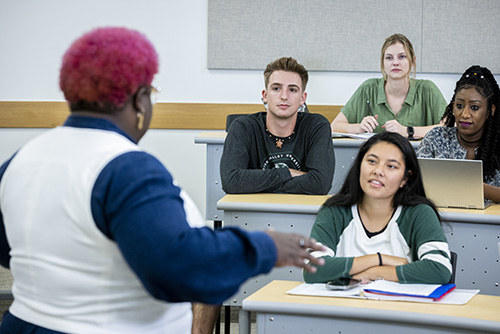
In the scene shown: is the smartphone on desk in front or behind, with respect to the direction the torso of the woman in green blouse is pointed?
in front

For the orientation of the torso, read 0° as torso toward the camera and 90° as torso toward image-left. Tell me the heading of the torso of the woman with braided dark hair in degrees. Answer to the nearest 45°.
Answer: approximately 45°

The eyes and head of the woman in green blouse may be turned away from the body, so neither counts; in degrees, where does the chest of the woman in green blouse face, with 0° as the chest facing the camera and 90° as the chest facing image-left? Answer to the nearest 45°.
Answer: approximately 0°

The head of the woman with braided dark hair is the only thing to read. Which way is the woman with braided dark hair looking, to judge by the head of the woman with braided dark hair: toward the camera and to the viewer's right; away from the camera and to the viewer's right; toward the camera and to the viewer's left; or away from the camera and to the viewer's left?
toward the camera and to the viewer's left

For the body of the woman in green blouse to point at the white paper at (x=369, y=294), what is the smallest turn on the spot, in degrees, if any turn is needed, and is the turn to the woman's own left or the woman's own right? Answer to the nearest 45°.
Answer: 0° — they already face it
